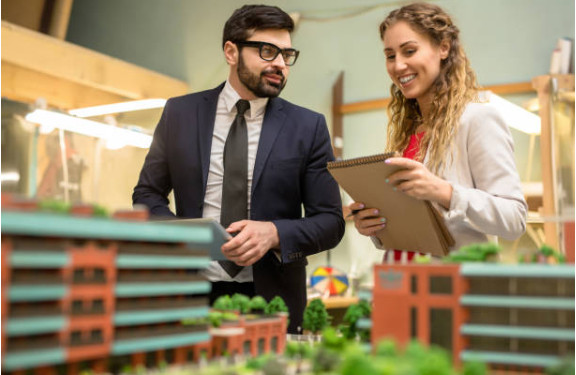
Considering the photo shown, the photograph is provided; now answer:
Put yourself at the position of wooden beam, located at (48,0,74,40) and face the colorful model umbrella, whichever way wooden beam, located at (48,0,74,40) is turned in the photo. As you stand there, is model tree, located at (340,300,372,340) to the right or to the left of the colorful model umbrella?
right

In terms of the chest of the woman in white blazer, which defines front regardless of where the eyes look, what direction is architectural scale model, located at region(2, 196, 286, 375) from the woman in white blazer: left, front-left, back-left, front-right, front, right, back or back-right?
front

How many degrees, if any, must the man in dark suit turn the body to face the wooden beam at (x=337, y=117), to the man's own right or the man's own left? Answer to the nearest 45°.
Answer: approximately 180°

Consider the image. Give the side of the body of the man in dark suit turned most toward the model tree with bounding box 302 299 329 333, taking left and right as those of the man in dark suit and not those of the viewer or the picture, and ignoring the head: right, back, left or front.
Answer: front

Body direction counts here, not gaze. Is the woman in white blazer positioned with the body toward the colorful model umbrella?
no

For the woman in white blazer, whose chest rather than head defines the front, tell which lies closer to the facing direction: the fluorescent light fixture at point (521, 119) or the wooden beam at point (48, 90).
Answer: the wooden beam

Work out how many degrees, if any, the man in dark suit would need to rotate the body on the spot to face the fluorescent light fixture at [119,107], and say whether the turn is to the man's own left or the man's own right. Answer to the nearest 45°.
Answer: approximately 180°

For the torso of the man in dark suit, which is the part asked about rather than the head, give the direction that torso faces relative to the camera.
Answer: toward the camera

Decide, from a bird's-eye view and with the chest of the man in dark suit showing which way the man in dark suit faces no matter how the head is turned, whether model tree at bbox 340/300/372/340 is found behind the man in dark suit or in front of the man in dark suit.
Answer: in front

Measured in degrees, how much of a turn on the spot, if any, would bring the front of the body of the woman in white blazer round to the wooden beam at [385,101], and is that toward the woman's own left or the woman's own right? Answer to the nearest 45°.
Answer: approximately 135° to the woman's own right

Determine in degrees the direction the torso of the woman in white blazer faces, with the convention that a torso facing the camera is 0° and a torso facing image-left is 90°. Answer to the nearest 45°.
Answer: approximately 45°

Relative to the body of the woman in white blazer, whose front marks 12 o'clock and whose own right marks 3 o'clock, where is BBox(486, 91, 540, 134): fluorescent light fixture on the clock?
The fluorescent light fixture is roughly at 5 o'clock from the woman in white blazer.

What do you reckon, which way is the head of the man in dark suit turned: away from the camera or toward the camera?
toward the camera

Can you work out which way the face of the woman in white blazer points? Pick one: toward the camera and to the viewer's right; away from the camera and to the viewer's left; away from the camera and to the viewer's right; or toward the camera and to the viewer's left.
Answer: toward the camera and to the viewer's left

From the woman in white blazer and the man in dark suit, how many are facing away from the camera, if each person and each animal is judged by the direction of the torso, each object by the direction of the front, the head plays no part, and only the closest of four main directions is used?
0

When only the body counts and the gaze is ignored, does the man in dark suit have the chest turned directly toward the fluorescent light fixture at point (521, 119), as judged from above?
no

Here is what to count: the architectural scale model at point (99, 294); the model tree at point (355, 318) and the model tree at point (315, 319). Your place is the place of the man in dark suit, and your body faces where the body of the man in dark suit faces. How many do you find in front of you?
3
